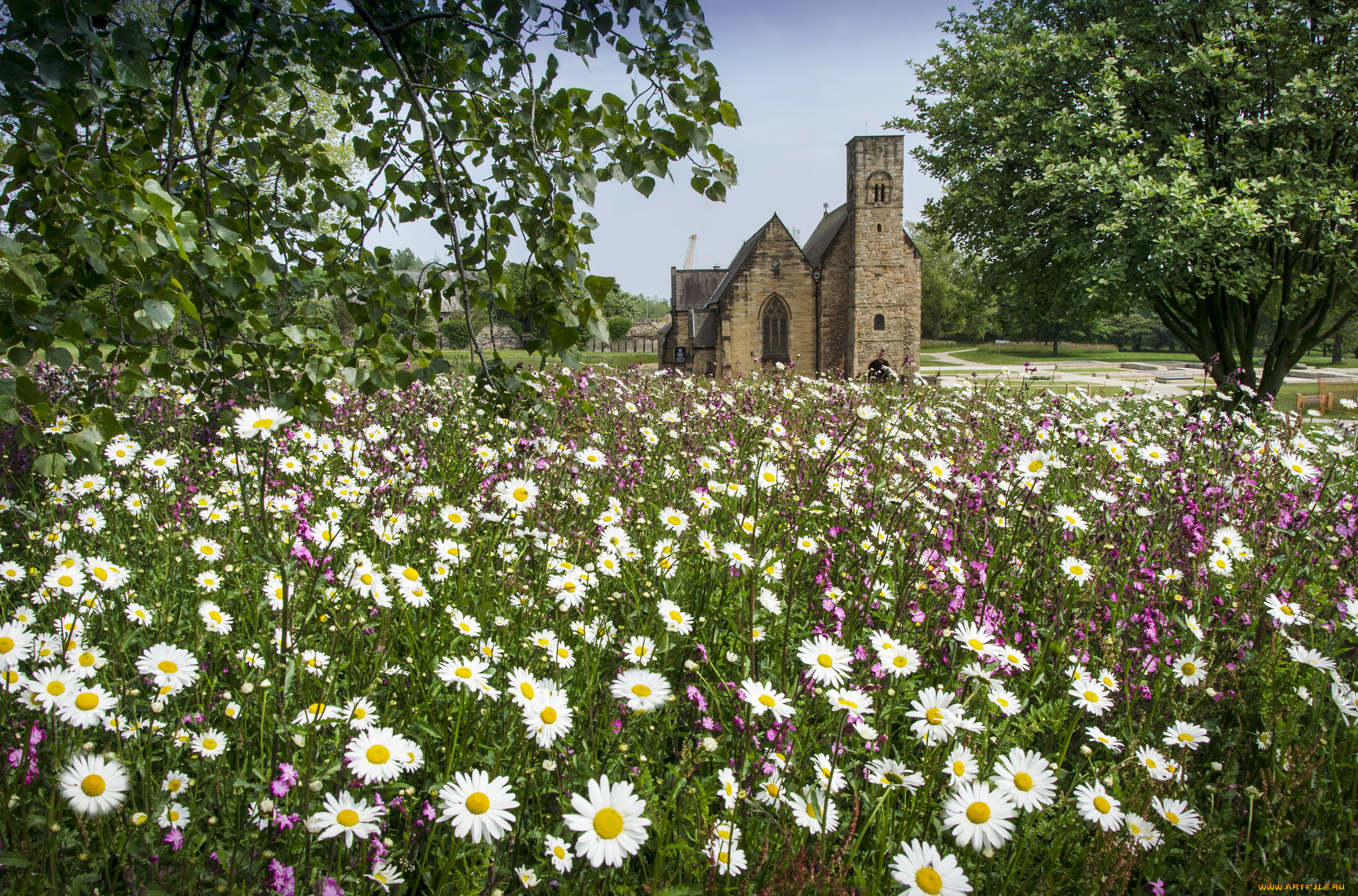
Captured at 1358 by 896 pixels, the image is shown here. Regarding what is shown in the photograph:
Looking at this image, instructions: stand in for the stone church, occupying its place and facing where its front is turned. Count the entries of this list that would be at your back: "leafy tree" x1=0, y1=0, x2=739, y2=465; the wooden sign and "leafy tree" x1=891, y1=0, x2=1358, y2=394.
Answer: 0

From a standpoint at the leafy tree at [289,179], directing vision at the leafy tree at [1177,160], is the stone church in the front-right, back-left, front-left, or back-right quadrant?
front-left

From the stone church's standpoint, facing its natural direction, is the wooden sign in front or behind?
in front

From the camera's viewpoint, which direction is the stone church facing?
toward the camera

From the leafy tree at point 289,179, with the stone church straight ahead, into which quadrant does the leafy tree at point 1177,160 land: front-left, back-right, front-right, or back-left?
front-right

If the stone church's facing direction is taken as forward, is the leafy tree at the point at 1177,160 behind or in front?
in front

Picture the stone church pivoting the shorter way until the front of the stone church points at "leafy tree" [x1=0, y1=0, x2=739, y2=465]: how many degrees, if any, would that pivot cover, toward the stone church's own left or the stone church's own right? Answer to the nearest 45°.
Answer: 0° — it already faces it
